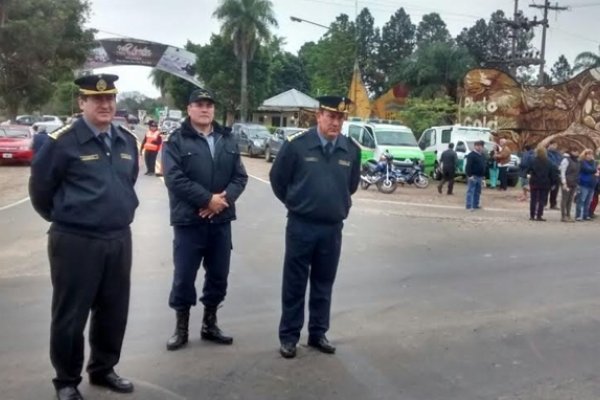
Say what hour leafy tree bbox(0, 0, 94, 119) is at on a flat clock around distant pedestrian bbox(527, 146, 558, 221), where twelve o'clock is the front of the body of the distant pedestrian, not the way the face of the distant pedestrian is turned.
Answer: The leafy tree is roughly at 10 o'clock from the distant pedestrian.

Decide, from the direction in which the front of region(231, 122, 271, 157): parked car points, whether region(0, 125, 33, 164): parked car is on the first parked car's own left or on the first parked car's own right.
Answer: on the first parked car's own right
